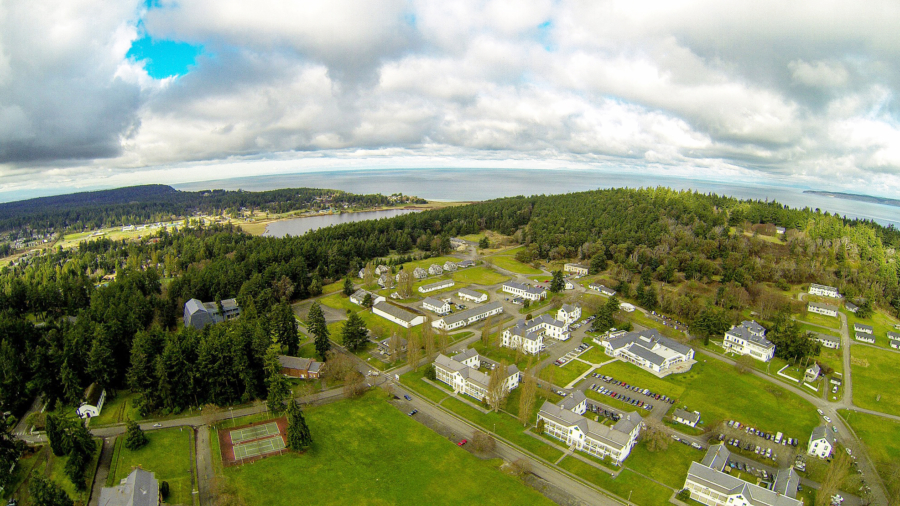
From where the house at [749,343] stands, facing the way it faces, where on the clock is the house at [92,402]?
the house at [92,402] is roughly at 12 o'clock from the house at [749,343].

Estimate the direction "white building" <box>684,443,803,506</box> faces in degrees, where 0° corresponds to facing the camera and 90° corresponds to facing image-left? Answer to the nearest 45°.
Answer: approximately 45°

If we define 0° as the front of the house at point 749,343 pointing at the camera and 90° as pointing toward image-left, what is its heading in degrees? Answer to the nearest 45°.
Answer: approximately 45°

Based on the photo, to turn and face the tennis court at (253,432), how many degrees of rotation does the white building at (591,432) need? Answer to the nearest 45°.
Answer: approximately 45° to its right

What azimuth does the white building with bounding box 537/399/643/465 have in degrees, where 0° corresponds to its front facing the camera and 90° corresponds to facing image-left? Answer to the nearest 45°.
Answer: approximately 45°

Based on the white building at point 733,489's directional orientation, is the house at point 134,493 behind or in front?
in front

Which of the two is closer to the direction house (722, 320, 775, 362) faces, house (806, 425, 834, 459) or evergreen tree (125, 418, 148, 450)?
the evergreen tree

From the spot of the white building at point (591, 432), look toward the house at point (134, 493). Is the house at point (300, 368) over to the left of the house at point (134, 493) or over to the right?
right

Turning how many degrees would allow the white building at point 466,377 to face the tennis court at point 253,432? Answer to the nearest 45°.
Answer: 0° — it already faces it

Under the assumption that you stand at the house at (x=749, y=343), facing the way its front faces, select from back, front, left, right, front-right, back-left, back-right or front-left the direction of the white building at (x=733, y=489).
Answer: front-left

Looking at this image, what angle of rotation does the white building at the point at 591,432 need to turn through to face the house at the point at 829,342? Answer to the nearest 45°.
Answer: approximately 180°

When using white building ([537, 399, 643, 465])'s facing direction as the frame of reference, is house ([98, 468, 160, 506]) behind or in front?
in front

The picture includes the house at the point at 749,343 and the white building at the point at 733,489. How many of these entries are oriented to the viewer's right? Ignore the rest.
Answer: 0
